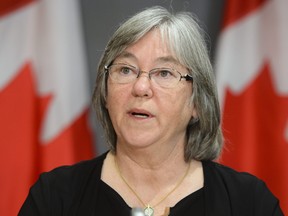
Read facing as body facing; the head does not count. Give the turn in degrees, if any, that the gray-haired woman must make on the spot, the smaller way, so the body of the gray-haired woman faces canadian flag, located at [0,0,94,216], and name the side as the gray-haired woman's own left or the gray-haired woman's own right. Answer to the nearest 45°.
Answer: approximately 135° to the gray-haired woman's own right

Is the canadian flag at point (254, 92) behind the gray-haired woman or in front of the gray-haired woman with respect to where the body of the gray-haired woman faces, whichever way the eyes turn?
behind

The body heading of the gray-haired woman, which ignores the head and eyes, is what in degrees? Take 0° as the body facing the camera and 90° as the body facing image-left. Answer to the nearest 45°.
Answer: approximately 0°
